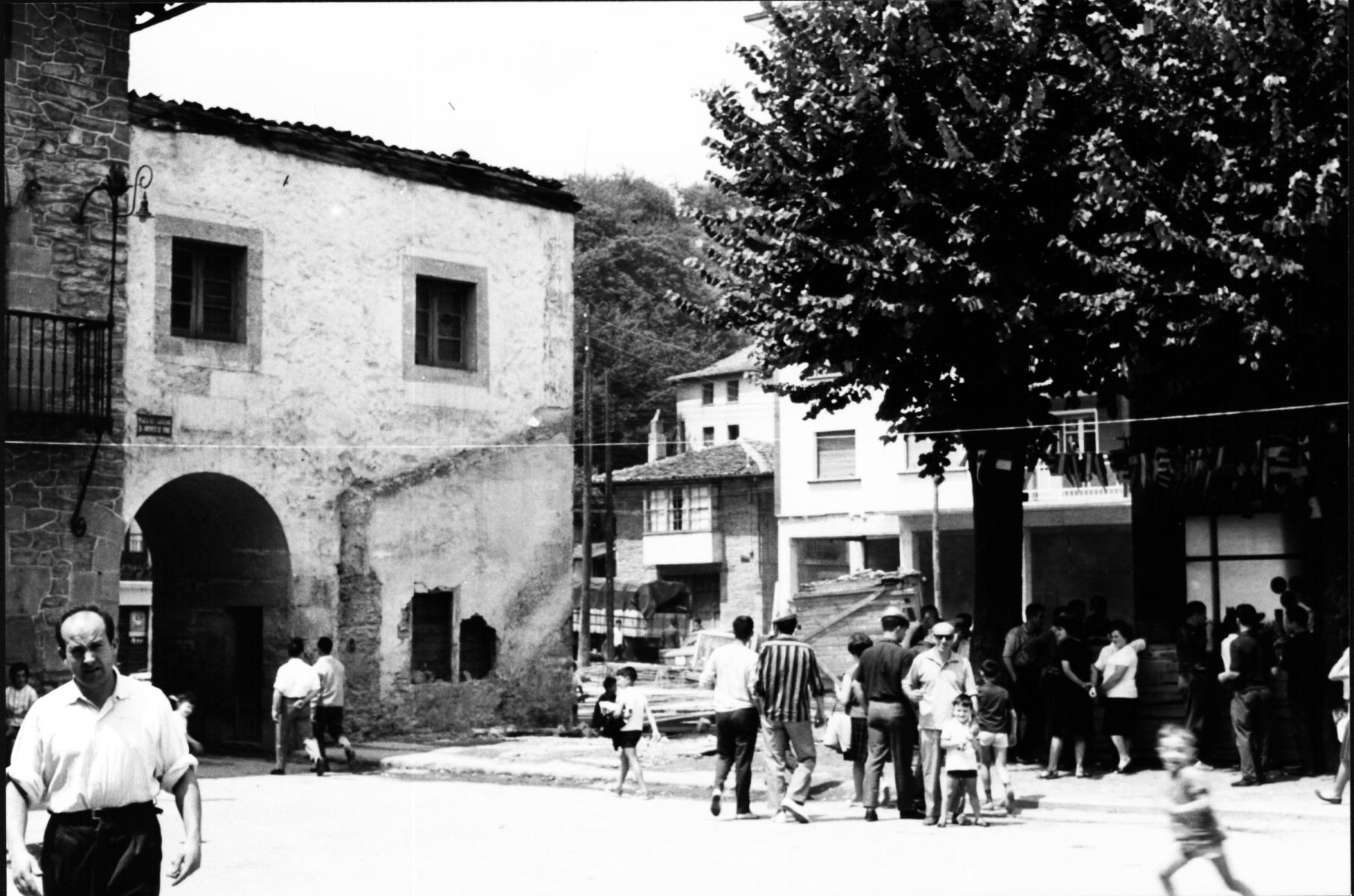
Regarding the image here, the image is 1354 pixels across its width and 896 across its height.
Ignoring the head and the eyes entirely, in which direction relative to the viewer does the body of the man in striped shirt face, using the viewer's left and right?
facing away from the viewer

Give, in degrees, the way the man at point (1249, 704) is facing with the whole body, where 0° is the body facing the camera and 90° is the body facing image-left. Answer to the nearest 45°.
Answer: approximately 135°

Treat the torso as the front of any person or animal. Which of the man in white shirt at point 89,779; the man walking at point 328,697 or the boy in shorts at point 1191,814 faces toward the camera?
the man in white shirt

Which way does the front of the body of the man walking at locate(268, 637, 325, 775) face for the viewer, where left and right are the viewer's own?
facing away from the viewer and to the left of the viewer

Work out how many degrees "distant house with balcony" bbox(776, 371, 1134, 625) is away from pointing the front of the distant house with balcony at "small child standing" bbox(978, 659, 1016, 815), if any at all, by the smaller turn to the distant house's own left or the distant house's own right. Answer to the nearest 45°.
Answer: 0° — it already faces them

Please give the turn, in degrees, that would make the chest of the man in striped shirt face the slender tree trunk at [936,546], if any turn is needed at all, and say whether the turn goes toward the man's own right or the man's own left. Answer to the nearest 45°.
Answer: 0° — they already face it

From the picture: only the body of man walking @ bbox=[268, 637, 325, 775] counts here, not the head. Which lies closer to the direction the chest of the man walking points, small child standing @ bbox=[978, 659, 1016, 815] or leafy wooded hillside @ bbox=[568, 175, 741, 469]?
the leafy wooded hillside

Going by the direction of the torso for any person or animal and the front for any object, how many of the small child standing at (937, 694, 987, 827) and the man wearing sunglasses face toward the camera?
2

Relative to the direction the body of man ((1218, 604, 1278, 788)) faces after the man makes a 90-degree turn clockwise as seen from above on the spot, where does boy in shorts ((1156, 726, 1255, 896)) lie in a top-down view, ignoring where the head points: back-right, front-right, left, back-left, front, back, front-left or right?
back-right
